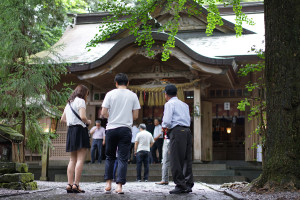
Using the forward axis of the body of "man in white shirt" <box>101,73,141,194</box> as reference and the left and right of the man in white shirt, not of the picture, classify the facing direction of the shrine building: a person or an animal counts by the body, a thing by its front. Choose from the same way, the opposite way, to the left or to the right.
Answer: the opposite way

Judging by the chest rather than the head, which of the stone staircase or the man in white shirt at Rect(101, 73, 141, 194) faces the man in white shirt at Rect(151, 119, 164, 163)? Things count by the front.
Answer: the man in white shirt at Rect(101, 73, 141, 194)

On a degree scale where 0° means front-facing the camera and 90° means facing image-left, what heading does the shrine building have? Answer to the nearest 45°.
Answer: approximately 0°

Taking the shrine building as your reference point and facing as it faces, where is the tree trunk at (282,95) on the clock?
The tree trunk is roughly at 12 o'clock from the shrine building.

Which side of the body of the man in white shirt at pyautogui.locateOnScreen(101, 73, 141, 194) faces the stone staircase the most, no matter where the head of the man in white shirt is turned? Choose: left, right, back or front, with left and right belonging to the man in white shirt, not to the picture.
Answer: front

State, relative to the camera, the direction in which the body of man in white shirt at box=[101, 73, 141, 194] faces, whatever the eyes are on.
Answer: away from the camera

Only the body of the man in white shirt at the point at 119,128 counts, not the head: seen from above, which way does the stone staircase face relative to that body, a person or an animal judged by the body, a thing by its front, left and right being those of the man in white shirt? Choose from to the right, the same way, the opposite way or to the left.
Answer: the opposite way

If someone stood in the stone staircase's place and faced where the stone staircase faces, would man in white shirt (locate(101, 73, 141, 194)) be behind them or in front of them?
in front

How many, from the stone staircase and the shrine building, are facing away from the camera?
0
